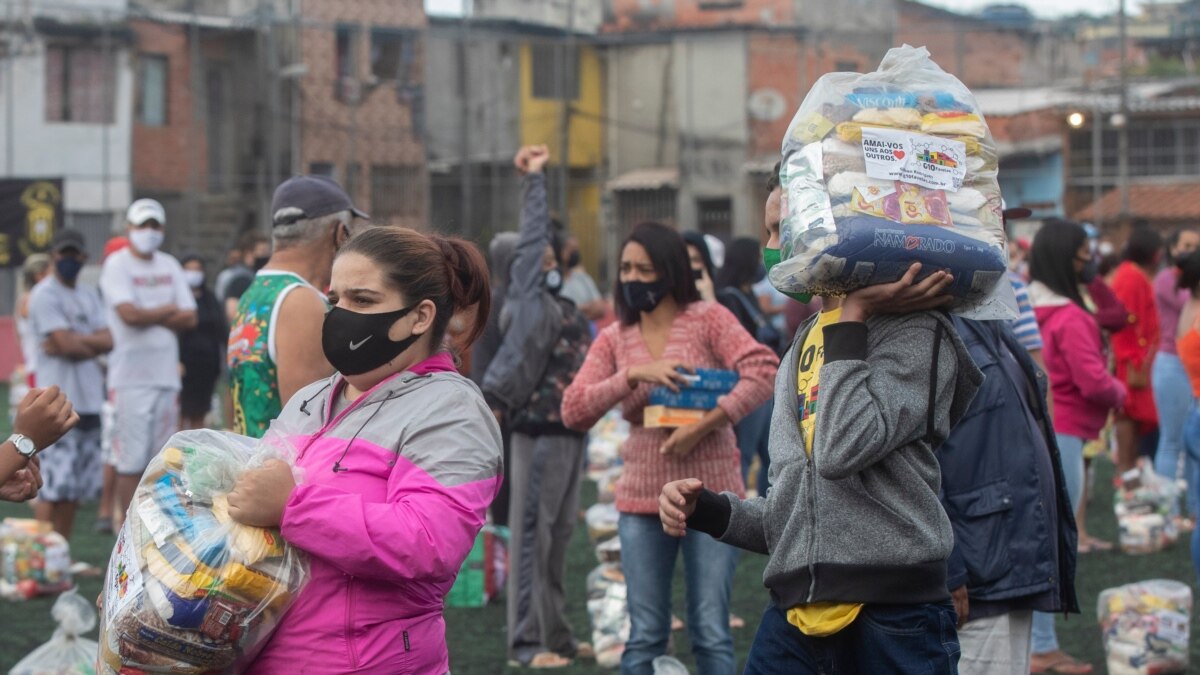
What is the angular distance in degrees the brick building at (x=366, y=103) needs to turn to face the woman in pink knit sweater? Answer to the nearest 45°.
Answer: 0° — it already faces them

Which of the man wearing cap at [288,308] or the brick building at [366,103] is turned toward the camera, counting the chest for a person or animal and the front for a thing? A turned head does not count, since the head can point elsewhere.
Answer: the brick building

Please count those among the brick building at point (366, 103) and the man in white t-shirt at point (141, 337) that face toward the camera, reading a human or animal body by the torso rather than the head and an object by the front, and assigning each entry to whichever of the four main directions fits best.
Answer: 2

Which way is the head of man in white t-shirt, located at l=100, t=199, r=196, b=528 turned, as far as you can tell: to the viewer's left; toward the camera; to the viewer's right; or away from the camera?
toward the camera

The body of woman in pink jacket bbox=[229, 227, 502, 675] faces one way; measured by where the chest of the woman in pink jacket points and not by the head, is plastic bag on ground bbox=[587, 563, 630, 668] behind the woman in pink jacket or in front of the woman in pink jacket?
behind

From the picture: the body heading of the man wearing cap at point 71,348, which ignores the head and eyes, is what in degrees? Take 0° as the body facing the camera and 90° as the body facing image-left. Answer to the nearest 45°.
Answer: approximately 315°

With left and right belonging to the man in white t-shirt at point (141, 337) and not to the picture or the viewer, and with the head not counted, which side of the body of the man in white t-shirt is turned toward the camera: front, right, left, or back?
front

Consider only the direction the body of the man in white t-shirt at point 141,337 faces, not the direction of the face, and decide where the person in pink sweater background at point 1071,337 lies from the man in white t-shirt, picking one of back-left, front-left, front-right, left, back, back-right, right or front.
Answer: front-left

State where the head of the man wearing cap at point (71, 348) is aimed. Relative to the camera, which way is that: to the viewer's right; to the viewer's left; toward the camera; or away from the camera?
toward the camera

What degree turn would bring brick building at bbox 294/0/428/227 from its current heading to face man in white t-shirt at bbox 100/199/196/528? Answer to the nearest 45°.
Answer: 0° — it already faces them
